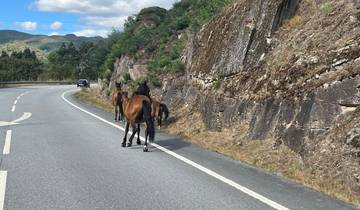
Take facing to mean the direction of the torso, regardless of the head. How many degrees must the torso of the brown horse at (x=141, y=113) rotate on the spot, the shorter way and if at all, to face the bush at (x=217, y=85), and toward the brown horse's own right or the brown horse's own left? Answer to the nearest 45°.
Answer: approximately 90° to the brown horse's own right

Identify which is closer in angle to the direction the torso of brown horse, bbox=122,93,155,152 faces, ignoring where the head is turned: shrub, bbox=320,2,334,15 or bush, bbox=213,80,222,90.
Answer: the bush

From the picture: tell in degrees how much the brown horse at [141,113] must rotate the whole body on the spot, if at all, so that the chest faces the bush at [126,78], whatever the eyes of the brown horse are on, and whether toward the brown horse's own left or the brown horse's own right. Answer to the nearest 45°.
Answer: approximately 45° to the brown horse's own right

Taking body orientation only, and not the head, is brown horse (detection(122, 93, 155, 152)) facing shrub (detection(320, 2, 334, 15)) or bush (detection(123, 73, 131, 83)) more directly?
the bush

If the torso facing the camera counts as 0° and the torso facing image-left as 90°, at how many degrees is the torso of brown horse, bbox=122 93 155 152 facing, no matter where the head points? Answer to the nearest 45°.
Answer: approximately 135°

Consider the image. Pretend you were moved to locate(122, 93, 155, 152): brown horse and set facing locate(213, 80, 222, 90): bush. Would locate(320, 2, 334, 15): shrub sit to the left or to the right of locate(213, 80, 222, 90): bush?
right

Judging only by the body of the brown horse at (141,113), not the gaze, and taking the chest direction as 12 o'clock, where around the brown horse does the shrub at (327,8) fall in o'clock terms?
The shrub is roughly at 4 o'clock from the brown horse.
